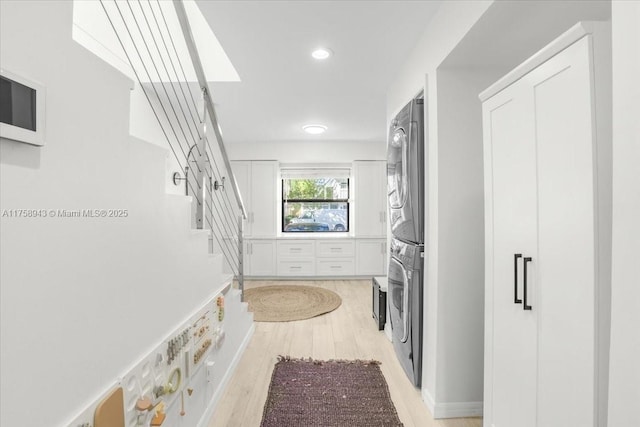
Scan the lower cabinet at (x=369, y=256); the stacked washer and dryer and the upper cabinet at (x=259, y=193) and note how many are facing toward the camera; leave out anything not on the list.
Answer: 2

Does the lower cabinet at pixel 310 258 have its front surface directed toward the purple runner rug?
yes

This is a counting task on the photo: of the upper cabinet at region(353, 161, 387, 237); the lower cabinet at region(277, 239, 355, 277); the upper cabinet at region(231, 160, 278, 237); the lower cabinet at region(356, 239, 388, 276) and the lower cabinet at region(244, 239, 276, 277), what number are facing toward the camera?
5

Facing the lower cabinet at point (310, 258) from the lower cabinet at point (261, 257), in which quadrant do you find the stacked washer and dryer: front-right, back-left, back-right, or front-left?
front-right

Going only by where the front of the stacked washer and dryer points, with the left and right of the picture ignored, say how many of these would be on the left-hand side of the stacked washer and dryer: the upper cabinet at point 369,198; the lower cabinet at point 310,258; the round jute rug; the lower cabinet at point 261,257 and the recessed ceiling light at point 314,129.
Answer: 0

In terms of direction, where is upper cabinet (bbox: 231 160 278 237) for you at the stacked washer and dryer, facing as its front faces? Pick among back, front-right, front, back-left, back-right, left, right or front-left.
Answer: front-right

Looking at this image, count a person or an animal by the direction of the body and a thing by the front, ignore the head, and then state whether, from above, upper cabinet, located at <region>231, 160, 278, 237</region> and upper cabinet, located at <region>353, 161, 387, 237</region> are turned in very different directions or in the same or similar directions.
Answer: same or similar directions

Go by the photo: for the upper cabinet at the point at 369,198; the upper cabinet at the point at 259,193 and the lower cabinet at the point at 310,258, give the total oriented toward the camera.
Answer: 3

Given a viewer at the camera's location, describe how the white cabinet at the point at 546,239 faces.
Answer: facing the viewer and to the left of the viewer

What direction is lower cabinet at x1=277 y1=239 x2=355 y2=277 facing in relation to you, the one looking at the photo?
facing the viewer

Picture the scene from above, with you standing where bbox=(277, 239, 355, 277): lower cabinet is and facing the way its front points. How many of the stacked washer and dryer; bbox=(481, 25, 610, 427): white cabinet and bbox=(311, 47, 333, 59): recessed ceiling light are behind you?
0

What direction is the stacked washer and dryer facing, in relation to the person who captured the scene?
facing to the left of the viewer

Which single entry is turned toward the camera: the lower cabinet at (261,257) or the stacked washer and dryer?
the lower cabinet

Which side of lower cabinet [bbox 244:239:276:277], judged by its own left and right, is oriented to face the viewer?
front

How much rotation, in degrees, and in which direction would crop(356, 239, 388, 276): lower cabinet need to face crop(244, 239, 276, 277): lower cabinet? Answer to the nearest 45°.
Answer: approximately 90° to its right

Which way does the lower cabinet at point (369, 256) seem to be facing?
toward the camera

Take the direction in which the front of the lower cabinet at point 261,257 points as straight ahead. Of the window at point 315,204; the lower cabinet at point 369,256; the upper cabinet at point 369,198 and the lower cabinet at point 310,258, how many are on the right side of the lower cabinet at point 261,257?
0

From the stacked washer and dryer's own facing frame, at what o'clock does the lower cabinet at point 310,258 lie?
The lower cabinet is roughly at 2 o'clock from the stacked washer and dryer.

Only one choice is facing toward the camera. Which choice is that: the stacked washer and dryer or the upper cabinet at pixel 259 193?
the upper cabinet
